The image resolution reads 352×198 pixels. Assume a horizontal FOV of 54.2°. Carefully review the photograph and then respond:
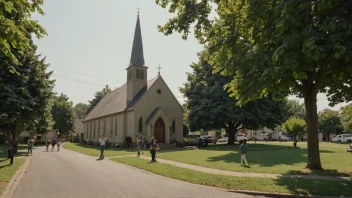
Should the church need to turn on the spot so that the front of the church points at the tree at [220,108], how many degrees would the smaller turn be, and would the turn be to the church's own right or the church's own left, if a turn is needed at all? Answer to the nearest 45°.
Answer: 0° — it already faces it

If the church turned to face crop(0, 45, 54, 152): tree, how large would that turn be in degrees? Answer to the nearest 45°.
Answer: approximately 90° to its right

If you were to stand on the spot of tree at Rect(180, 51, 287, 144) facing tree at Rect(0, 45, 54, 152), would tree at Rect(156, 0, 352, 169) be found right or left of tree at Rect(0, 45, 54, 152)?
left

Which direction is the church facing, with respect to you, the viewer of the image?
facing the viewer and to the right of the viewer

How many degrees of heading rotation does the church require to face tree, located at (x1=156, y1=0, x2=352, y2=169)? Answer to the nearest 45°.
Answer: approximately 45° to its right
